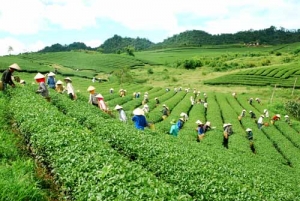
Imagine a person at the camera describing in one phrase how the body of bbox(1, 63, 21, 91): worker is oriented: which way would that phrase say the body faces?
to the viewer's right
